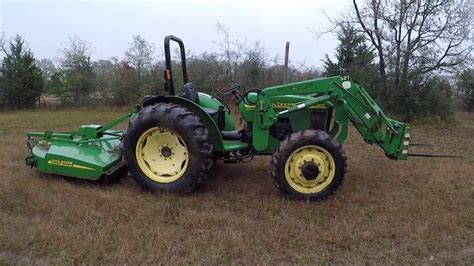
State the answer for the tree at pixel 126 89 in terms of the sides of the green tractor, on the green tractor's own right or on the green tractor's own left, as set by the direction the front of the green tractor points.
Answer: on the green tractor's own left

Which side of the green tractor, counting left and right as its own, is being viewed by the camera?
right

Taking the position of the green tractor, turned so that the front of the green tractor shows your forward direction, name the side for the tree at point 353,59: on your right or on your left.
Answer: on your left
